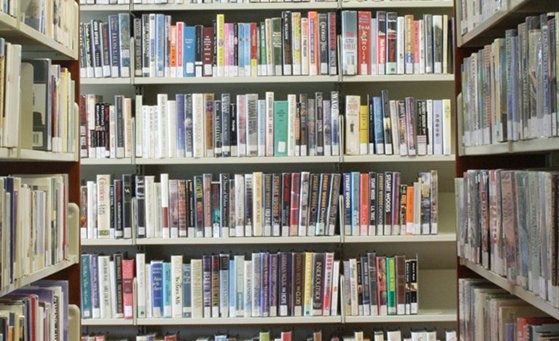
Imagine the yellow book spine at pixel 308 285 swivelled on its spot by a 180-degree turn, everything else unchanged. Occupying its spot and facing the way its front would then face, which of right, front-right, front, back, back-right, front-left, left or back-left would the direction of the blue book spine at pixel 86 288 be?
left

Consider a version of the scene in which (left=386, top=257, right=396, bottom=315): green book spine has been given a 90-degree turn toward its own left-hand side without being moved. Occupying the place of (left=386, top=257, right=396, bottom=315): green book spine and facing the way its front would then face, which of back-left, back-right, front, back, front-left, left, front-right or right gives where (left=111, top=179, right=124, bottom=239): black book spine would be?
back

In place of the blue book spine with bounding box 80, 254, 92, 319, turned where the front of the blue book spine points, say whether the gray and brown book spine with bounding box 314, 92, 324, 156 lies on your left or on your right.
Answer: on your left

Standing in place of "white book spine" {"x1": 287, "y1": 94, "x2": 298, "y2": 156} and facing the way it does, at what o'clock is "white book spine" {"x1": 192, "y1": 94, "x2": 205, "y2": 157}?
"white book spine" {"x1": 192, "y1": 94, "x2": 205, "y2": 157} is roughly at 3 o'clock from "white book spine" {"x1": 287, "y1": 94, "x2": 298, "y2": 156}.
